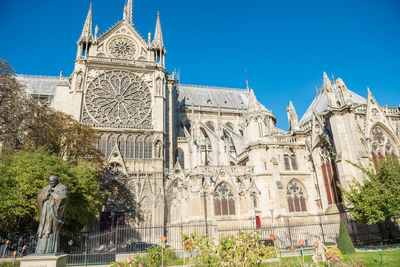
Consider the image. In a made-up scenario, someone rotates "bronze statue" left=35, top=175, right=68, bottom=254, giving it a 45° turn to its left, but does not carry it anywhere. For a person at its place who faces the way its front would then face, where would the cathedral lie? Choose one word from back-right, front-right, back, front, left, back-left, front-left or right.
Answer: left

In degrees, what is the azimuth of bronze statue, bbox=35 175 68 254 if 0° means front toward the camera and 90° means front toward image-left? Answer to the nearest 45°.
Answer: approximately 0°

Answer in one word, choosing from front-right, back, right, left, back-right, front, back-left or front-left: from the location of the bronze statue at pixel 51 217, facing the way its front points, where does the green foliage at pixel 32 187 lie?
back

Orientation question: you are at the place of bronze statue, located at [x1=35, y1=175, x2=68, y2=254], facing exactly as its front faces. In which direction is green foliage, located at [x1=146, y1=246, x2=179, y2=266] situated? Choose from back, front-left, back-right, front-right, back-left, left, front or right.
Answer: back-left

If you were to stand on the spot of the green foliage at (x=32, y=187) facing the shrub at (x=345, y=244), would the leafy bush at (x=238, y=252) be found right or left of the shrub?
right

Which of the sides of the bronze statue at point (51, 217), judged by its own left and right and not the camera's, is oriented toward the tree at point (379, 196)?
left
